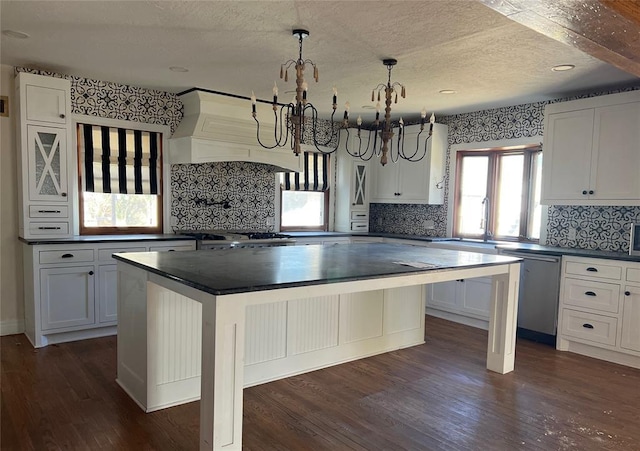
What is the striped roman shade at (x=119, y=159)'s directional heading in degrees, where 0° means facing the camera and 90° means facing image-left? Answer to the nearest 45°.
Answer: approximately 315°

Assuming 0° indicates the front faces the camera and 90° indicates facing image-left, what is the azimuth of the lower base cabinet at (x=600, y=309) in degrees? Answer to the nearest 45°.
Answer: approximately 45°

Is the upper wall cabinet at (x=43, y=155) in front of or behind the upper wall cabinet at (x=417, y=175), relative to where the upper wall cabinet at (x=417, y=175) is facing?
in front

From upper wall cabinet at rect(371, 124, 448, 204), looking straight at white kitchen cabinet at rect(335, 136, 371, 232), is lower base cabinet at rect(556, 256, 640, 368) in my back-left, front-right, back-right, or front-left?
back-left

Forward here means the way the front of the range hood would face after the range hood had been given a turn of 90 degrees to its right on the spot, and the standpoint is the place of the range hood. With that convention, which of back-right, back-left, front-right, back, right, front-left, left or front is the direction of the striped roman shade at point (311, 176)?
back

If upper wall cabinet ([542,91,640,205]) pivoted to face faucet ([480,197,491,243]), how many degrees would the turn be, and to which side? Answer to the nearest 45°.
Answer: approximately 90° to its right

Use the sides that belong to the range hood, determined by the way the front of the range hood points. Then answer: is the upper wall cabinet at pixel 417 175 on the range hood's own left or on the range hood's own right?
on the range hood's own left

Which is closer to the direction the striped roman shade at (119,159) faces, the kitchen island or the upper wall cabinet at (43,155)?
the kitchen island

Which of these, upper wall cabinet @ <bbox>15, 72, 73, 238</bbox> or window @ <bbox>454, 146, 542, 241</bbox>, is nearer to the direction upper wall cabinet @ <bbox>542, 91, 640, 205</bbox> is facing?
the upper wall cabinet

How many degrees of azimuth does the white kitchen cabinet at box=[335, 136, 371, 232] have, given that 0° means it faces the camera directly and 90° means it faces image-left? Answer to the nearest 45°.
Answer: approximately 315°

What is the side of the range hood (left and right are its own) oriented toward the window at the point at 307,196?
left
